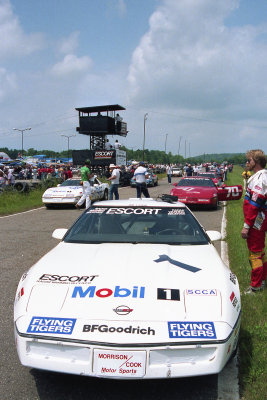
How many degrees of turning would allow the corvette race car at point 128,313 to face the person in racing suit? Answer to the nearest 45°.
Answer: approximately 135° to its left

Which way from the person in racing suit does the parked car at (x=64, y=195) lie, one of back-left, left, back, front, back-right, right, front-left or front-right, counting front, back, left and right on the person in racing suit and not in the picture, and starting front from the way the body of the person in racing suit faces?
front-right

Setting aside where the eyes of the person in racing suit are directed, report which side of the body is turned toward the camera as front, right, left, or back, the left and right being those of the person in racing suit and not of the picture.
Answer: left

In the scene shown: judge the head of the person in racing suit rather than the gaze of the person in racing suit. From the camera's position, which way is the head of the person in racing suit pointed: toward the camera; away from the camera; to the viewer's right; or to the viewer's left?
to the viewer's left

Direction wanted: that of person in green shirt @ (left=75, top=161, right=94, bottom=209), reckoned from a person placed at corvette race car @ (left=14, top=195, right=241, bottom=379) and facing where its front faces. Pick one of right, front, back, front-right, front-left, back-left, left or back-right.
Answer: back

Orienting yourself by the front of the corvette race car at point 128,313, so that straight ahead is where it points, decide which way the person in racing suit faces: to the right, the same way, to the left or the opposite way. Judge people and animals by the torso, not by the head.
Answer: to the right

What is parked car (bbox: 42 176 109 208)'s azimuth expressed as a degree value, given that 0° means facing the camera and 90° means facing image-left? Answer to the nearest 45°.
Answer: approximately 45°

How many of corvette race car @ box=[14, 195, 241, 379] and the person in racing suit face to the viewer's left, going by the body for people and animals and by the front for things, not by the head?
1

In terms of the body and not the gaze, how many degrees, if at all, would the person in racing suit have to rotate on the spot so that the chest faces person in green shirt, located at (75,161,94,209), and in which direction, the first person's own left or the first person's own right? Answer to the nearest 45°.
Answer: approximately 45° to the first person's own right

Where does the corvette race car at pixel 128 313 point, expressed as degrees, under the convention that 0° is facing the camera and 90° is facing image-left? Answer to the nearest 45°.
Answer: approximately 0°

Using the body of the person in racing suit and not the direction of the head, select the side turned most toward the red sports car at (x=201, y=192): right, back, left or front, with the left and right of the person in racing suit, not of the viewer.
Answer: right

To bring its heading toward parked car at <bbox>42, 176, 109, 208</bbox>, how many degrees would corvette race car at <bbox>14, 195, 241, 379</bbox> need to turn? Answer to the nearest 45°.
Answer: approximately 180°
